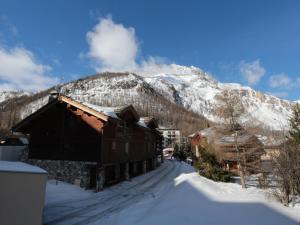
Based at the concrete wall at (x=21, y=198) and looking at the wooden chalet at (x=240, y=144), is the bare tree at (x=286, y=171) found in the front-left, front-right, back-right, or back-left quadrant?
front-right

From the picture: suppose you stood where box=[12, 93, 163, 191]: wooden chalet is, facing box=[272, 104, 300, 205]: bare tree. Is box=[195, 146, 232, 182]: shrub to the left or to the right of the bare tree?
left
